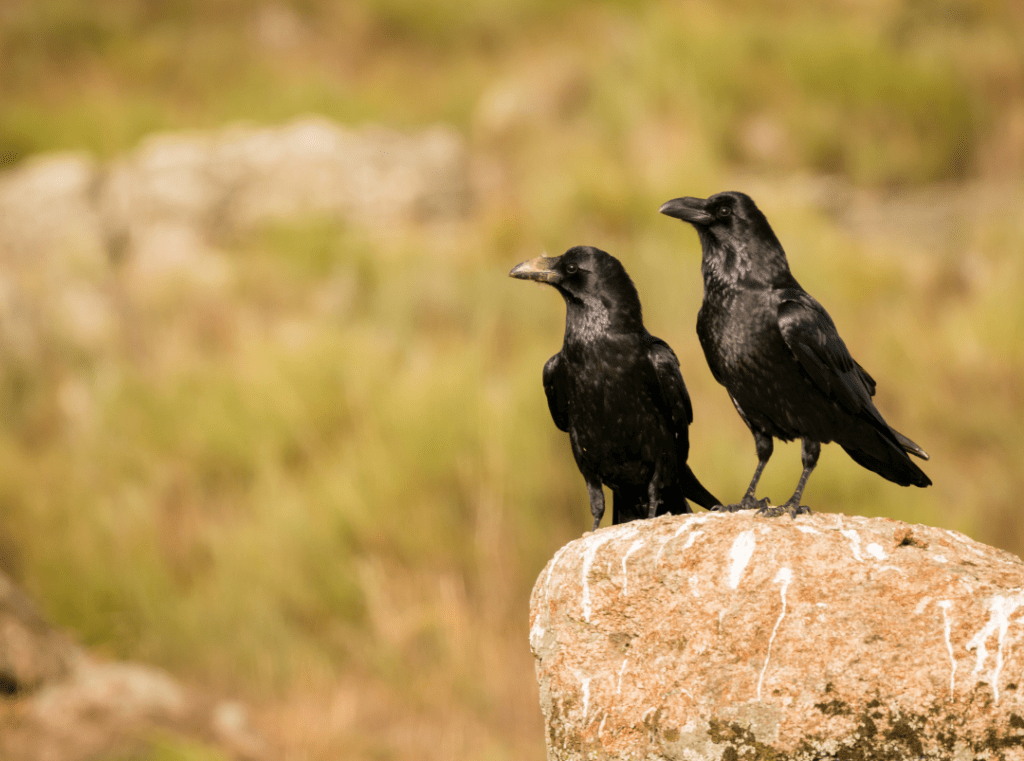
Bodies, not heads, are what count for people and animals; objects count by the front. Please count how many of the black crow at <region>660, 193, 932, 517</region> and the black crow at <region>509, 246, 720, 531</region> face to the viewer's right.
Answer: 0

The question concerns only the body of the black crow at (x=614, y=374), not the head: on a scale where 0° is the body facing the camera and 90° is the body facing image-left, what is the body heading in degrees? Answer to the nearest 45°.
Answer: approximately 45°

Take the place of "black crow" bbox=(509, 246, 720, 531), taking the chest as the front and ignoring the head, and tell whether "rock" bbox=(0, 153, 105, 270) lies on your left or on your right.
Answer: on your right

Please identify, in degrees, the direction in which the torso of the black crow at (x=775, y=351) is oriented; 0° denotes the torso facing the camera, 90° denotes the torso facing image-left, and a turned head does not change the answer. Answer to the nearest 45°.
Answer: approximately 45°

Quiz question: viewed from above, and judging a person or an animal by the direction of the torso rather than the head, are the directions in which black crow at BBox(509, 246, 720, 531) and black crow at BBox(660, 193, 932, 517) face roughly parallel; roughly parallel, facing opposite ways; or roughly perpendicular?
roughly parallel
